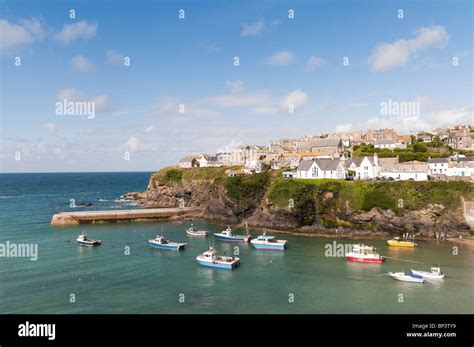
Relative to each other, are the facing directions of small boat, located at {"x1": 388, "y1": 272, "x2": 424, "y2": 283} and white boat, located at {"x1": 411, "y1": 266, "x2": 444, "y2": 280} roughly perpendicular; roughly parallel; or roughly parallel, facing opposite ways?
roughly parallel

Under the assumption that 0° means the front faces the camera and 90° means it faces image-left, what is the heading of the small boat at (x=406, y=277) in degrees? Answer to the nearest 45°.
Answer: approximately 90°

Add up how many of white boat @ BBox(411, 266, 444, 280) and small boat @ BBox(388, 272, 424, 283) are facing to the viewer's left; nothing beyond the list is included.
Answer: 2

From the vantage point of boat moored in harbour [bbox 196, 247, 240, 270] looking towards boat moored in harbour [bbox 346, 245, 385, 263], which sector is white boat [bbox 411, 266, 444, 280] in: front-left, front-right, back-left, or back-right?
front-right

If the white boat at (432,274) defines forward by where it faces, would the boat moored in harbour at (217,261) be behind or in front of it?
in front

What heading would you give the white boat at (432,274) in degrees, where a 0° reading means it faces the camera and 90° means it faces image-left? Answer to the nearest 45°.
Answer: approximately 90°

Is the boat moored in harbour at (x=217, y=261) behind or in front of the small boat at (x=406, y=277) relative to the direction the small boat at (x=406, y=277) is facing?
in front

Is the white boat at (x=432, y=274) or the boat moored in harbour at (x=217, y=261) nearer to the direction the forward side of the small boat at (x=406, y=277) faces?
the boat moored in harbour

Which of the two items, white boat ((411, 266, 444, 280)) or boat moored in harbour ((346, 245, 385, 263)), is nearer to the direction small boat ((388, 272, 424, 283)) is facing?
the boat moored in harbour
